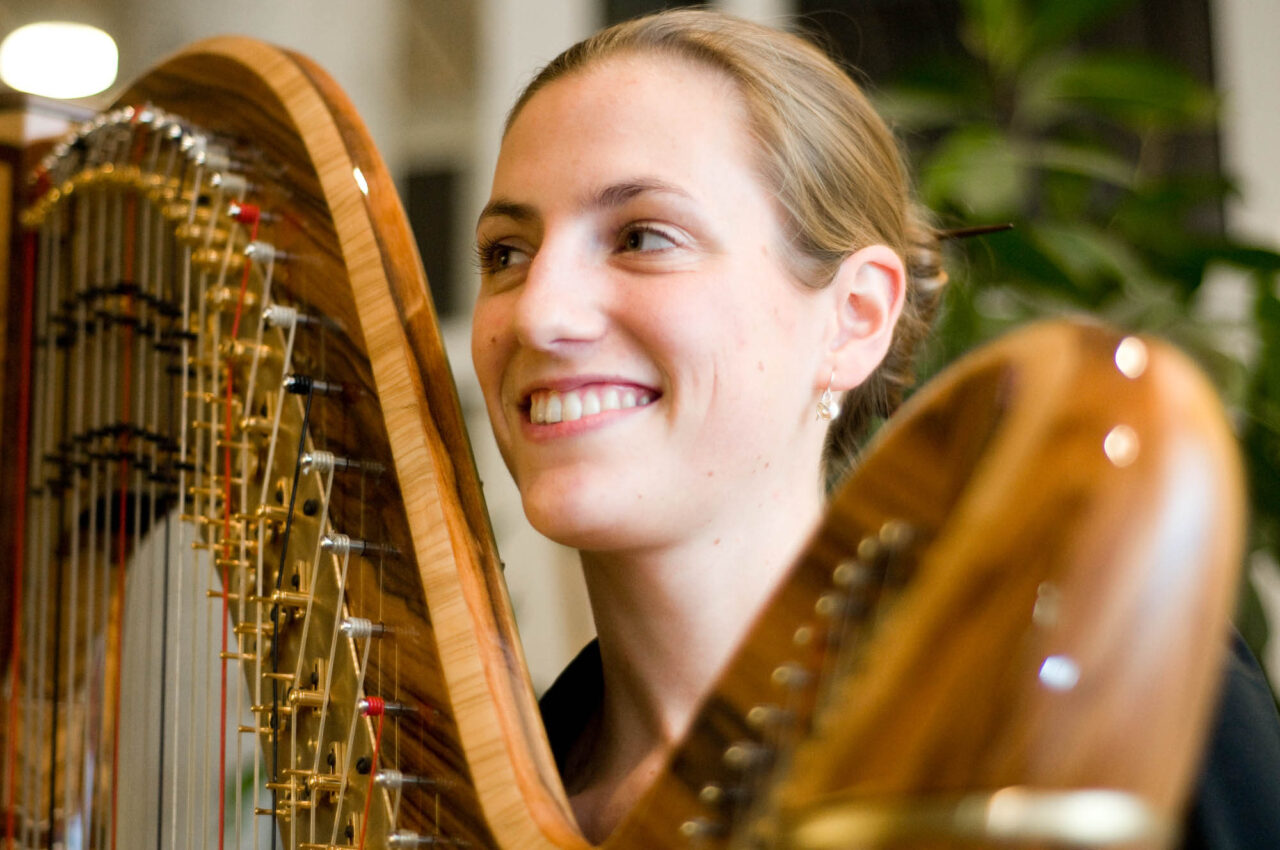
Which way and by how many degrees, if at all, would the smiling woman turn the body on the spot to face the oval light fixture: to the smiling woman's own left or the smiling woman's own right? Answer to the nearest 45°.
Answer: approximately 90° to the smiling woman's own right

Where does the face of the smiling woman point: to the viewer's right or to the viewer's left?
to the viewer's left

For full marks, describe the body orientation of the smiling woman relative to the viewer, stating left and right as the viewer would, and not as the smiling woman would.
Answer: facing the viewer and to the left of the viewer
